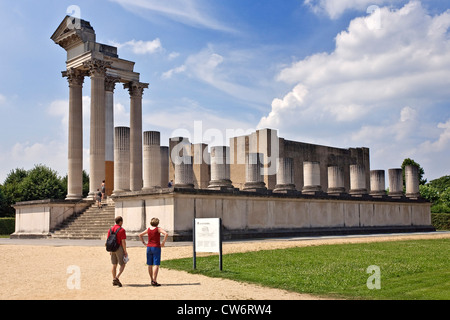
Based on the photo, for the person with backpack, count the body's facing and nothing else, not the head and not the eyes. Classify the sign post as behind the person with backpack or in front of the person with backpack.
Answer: in front

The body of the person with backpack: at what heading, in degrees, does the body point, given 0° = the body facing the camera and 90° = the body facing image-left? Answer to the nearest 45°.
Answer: approximately 225°

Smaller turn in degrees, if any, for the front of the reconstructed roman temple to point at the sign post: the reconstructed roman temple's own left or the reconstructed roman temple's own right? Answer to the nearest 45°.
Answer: approximately 45° to the reconstructed roman temple's own left

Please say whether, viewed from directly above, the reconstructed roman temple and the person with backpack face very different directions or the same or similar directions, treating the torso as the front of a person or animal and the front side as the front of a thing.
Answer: very different directions
